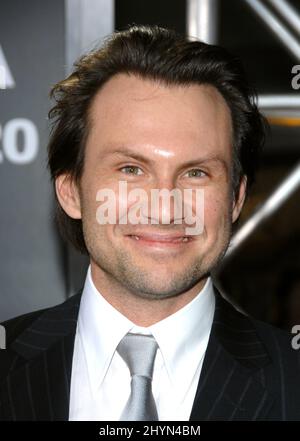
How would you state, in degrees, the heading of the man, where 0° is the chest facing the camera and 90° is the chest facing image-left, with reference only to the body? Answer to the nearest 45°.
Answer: approximately 0°
